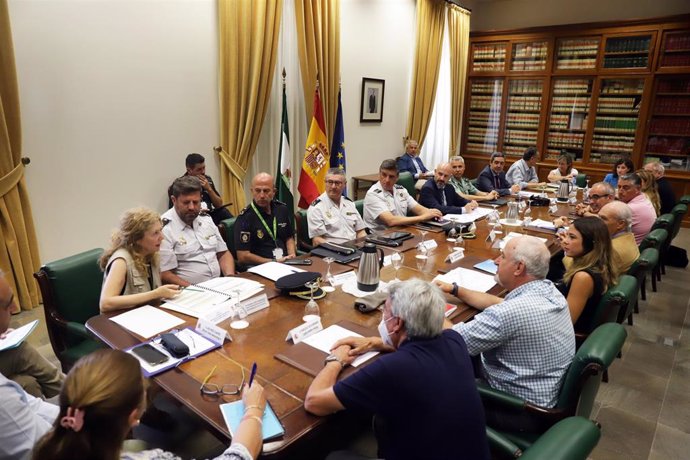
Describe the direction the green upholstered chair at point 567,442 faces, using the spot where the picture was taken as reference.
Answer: facing away from the viewer and to the left of the viewer

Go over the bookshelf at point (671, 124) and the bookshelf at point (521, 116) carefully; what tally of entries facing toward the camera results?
2

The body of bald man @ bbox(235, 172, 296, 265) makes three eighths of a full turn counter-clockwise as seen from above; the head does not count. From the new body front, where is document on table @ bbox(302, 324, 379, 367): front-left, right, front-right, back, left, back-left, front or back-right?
back

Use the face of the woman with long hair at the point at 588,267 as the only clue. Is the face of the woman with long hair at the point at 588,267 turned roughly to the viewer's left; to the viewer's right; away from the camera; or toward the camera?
to the viewer's left

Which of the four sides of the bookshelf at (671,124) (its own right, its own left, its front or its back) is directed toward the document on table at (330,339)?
front

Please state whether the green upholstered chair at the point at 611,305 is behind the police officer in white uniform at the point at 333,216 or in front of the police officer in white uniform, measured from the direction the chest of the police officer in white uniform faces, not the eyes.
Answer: in front

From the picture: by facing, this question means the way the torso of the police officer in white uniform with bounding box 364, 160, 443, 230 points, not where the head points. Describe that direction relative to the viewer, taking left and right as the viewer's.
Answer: facing the viewer and to the right of the viewer

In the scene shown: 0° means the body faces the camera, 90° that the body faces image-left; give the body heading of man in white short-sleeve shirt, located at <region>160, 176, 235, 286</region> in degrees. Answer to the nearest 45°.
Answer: approximately 315°

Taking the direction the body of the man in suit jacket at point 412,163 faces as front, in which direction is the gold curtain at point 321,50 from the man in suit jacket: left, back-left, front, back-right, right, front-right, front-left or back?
right

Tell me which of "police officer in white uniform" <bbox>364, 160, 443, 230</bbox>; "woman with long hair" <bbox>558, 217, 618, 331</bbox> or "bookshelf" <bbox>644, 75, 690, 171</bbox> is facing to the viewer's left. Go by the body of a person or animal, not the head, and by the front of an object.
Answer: the woman with long hair

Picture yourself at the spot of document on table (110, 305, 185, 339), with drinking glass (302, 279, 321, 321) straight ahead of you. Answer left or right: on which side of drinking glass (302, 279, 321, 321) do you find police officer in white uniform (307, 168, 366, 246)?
left

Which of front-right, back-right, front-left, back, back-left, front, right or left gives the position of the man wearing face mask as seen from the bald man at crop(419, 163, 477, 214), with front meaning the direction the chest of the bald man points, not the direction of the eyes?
front-right

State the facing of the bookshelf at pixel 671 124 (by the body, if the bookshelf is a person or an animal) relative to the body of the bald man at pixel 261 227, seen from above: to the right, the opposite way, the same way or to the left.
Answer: to the right

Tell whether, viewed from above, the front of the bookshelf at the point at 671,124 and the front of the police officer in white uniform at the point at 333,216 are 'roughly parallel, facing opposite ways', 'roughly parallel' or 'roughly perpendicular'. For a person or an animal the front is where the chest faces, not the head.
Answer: roughly perpendicular

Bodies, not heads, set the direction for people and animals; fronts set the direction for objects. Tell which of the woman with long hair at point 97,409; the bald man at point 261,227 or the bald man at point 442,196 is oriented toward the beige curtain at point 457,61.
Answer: the woman with long hair

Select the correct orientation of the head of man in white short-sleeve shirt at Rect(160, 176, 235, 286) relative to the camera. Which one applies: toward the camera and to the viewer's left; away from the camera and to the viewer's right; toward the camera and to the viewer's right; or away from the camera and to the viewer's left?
toward the camera and to the viewer's right
